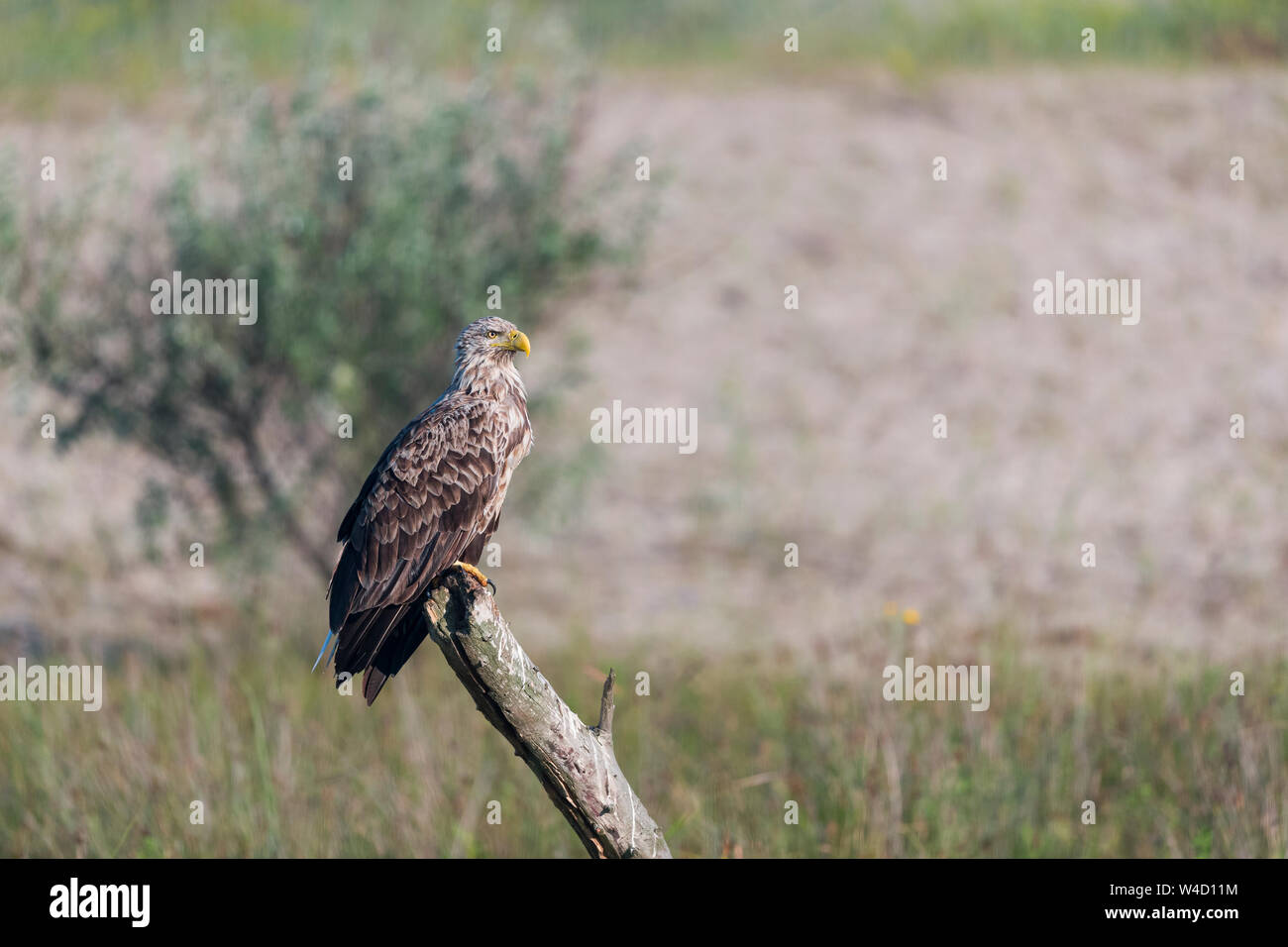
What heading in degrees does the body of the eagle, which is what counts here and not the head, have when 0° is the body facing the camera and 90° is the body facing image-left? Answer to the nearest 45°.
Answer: approximately 270°
